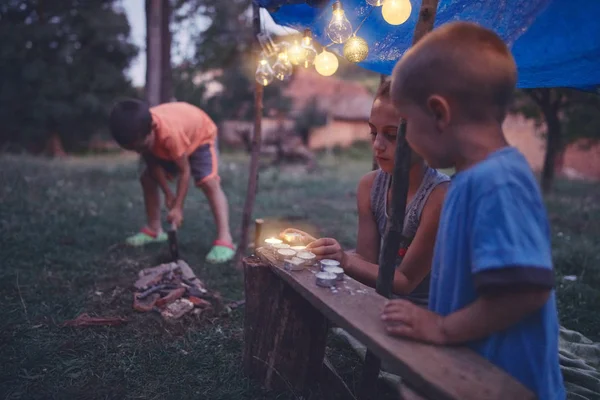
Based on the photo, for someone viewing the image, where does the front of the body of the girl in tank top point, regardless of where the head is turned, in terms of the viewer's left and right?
facing the viewer and to the left of the viewer

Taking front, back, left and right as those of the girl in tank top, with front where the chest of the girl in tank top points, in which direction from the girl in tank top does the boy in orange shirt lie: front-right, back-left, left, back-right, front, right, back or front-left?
right

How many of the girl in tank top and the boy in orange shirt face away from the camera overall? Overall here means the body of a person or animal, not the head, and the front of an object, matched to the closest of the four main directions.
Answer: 0

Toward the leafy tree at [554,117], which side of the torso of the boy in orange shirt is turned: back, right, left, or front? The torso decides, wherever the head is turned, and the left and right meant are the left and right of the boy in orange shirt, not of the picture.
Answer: back

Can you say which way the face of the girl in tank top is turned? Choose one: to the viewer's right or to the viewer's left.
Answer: to the viewer's left

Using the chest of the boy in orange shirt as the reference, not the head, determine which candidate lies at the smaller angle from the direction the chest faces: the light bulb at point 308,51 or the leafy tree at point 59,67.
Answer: the light bulb

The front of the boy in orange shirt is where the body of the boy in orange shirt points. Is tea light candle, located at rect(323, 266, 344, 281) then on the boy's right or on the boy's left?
on the boy's left

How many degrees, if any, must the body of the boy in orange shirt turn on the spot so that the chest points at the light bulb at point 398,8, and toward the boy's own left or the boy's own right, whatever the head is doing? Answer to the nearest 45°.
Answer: approximately 45° to the boy's own left

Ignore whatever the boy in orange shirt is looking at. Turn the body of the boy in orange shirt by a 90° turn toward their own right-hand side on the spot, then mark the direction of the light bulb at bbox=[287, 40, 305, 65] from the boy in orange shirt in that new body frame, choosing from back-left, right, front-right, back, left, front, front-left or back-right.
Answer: back

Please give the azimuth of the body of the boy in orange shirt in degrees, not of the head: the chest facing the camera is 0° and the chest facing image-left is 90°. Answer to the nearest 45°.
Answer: approximately 45°

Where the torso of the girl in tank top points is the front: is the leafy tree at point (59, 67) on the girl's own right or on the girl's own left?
on the girl's own right

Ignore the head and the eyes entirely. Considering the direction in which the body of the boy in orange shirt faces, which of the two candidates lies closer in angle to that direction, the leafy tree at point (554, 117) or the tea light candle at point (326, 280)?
the tea light candle
